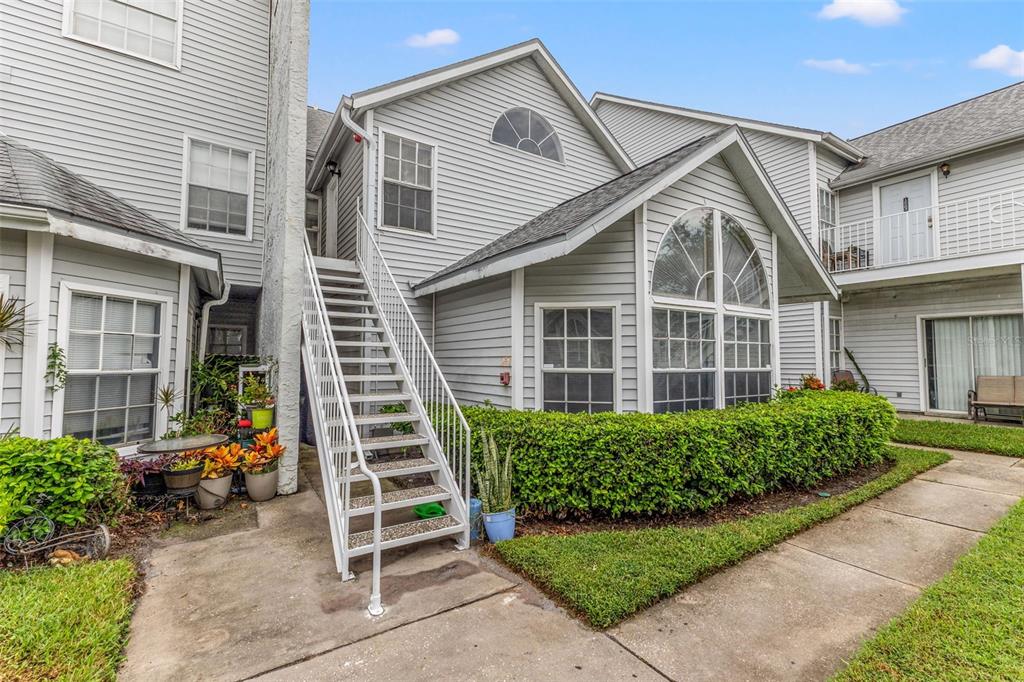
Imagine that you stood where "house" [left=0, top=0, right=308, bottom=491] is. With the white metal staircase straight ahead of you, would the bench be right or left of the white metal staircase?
left

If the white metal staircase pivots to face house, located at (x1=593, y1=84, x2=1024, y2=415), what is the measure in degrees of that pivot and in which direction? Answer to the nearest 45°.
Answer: approximately 90° to its left

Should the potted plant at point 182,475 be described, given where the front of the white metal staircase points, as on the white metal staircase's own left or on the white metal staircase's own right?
on the white metal staircase's own right

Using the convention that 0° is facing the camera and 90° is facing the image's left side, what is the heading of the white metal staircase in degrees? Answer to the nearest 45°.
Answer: approximately 0°

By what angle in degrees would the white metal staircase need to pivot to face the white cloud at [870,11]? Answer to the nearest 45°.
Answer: approximately 90° to its left

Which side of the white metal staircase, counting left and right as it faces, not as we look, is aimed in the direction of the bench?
left

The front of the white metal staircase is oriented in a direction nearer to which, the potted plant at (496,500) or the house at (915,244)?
the potted plant

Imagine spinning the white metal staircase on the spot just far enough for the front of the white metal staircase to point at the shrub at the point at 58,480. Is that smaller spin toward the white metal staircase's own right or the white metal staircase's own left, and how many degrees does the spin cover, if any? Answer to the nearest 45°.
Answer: approximately 90° to the white metal staircase's own right
